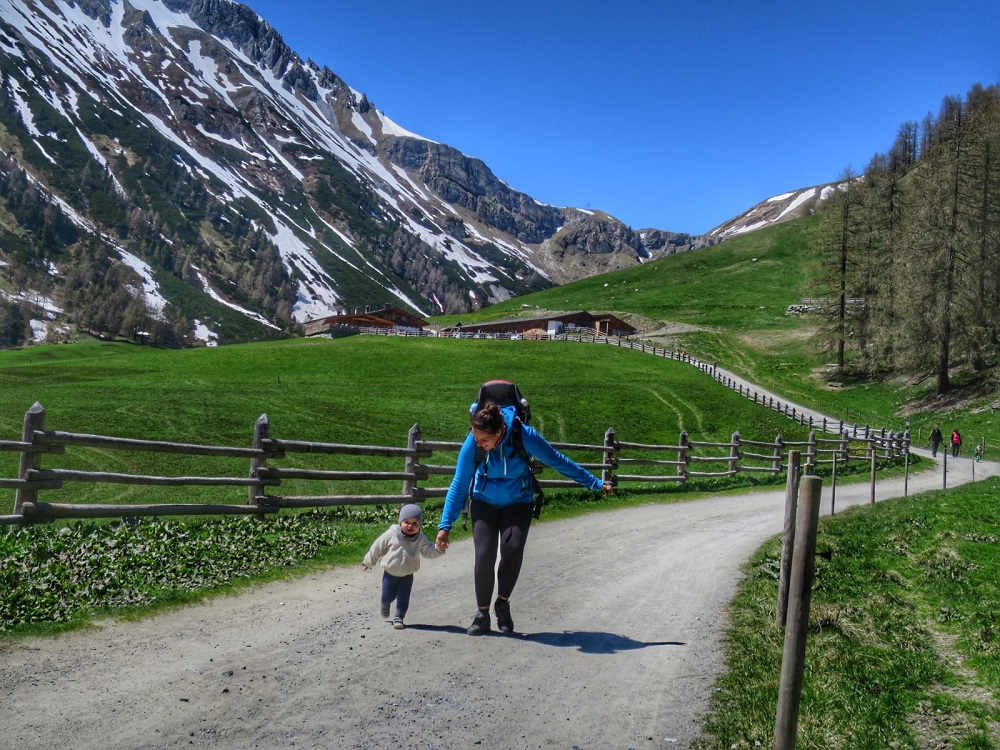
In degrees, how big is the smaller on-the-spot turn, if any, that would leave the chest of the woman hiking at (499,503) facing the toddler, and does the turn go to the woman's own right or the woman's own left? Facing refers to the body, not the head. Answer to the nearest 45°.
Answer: approximately 90° to the woman's own right

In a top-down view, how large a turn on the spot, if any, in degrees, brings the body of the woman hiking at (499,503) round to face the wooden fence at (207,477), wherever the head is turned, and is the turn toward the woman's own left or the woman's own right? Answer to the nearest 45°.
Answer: approximately 135° to the woman's own right

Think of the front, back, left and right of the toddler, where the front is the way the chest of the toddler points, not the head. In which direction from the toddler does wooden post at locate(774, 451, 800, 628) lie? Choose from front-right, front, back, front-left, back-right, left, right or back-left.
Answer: left

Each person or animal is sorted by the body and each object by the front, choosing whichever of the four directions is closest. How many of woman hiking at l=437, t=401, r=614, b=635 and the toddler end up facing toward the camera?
2

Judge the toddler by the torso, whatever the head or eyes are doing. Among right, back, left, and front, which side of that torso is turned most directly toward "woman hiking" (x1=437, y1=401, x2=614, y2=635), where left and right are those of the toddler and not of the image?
left

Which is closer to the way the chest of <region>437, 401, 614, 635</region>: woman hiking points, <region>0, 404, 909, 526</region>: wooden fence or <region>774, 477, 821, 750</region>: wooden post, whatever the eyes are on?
the wooden post

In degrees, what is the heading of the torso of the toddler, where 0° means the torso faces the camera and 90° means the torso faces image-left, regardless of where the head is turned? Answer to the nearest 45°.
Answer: approximately 0°

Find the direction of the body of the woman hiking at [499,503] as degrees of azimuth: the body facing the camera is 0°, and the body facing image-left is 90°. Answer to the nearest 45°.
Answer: approximately 0°
